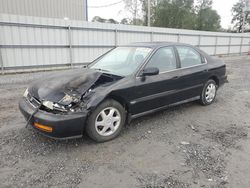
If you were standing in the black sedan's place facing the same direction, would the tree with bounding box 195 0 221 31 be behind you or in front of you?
behind

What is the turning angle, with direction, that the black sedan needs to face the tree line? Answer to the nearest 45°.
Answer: approximately 135° to its right

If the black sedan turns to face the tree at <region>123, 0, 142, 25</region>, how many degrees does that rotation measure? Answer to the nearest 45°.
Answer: approximately 135° to its right

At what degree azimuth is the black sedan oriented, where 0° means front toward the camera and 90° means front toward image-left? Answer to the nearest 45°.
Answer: approximately 45°

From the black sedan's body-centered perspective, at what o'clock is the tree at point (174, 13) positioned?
The tree is roughly at 5 o'clock from the black sedan.
